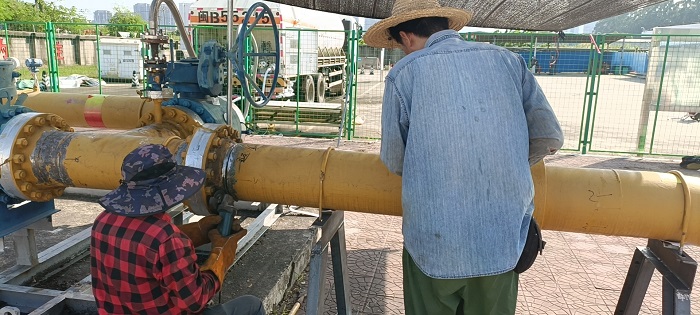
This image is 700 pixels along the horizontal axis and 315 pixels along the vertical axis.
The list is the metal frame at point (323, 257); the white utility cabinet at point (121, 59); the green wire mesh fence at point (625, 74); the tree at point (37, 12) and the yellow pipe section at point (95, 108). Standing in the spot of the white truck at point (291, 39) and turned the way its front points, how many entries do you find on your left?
2

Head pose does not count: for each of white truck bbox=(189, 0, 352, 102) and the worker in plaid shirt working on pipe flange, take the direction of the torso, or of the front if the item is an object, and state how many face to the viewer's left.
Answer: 0

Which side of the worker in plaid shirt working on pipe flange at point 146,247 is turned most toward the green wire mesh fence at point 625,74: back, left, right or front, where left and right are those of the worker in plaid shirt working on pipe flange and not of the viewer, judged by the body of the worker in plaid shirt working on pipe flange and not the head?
front

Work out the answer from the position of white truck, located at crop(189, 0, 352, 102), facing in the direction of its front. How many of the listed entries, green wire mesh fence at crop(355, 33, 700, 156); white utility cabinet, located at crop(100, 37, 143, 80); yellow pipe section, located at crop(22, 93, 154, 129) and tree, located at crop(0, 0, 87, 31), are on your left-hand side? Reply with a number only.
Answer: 2

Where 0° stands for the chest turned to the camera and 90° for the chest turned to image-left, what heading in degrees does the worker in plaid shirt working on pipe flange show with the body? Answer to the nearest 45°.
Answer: approximately 225°

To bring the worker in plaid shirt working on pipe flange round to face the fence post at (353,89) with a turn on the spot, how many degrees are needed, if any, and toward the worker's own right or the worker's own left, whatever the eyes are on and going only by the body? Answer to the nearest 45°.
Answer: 0° — they already face it

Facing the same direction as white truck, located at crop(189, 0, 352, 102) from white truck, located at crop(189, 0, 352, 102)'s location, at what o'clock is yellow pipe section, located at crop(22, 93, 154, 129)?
The yellow pipe section is roughly at 5 o'clock from the white truck.

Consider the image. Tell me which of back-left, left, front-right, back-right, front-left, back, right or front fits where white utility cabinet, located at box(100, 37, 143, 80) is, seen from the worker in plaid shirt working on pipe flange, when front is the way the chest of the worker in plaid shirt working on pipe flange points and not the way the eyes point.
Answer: front-left

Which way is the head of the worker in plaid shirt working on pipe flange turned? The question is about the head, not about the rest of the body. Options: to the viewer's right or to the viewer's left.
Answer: to the viewer's right

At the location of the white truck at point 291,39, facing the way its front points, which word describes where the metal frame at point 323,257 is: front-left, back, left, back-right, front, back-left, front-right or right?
back-right
